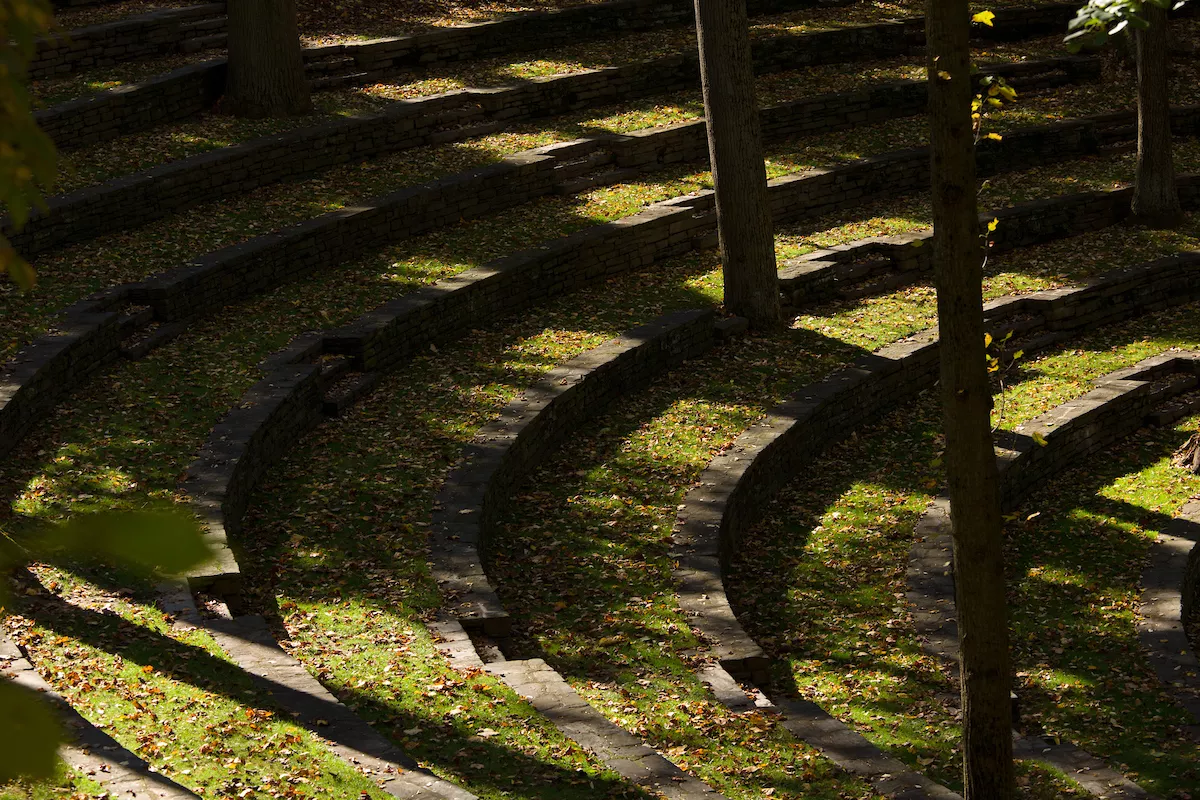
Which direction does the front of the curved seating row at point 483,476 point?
to the viewer's right

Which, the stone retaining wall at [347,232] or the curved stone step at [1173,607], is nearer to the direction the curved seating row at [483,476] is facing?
the curved stone step

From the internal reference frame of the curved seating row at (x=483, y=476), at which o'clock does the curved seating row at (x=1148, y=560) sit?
the curved seating row at (x=1148, y=560) is roughly at 12 o'clock from the curved seating row at (x=483, y=476).

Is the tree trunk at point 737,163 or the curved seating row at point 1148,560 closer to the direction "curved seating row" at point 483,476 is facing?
the curved seating row

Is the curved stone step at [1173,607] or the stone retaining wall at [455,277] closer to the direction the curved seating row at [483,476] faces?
the curved stone step
